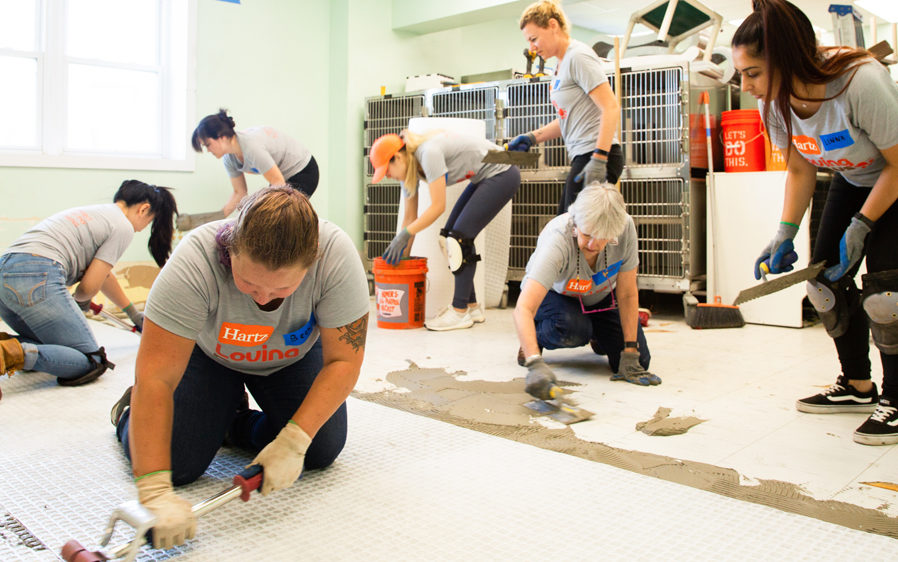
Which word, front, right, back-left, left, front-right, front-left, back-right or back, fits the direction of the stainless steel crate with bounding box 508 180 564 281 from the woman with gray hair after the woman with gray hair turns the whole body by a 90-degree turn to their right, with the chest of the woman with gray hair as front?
right

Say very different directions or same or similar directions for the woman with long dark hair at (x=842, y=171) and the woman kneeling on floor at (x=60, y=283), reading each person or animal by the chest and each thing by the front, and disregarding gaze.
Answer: very different directions

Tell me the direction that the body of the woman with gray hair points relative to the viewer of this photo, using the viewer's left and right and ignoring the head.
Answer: facing the viewer

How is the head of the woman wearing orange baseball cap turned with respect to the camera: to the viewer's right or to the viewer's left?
to the viewer's left

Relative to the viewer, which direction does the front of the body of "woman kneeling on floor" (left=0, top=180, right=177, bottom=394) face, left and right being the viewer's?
facing to the right of the viewer

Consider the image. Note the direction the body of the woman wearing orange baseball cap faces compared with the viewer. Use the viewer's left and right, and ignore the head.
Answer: facing to the left of the viewer

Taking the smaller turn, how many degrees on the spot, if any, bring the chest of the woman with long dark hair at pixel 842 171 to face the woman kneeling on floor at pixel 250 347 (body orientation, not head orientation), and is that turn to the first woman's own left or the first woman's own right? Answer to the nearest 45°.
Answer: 0° — they already face them

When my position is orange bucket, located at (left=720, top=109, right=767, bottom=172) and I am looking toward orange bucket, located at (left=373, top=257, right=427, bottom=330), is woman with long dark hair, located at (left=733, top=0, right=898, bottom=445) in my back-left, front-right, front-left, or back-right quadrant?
front-left

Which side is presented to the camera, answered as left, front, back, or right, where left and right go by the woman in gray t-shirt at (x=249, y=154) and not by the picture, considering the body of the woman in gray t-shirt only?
left

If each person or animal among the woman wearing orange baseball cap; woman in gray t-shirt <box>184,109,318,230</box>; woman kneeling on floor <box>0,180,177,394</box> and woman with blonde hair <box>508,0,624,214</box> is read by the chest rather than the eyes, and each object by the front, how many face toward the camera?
0
